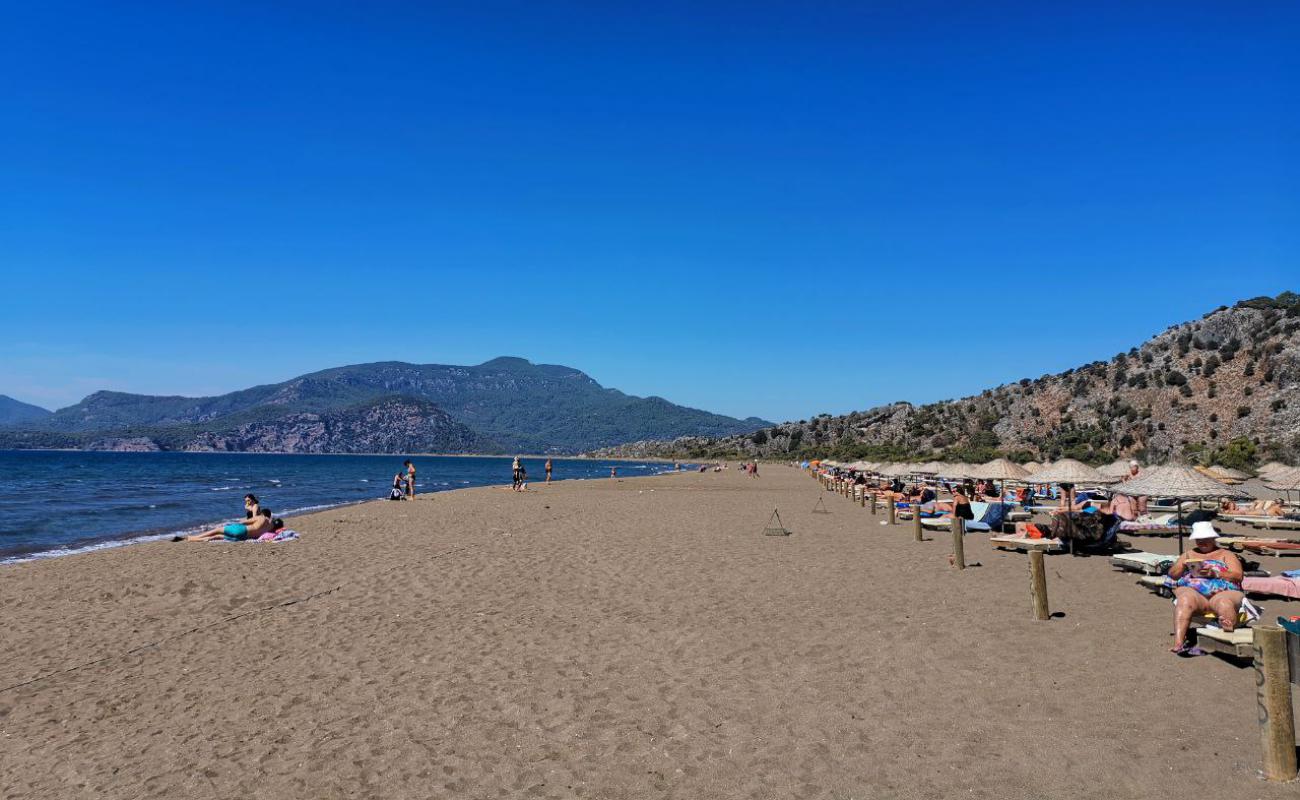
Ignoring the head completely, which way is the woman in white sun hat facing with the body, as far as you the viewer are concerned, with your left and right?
facing the viewer

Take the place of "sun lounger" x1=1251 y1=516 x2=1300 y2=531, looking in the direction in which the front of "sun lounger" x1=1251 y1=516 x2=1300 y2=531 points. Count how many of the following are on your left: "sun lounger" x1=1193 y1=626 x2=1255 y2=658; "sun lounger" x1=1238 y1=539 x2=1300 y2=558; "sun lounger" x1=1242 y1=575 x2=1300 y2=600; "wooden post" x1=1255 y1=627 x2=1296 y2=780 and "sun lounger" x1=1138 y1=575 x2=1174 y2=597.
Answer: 5

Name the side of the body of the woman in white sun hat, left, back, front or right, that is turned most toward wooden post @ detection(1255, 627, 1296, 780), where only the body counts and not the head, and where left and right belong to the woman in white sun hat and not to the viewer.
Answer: front

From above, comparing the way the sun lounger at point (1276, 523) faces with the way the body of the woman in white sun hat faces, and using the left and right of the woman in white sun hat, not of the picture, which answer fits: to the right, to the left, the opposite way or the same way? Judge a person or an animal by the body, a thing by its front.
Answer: to the right

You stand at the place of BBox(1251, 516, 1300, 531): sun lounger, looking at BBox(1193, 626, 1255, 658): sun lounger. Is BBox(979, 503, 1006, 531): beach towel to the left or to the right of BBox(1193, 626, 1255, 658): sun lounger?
right

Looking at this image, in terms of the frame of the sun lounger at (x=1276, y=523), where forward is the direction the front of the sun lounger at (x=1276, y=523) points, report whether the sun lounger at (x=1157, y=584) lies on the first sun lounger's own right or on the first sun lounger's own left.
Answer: on the first sun lounger's own left

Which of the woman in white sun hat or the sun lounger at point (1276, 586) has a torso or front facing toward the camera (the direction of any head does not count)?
the woman in white sun hat

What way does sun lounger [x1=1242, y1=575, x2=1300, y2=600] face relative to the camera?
to the viewer's left

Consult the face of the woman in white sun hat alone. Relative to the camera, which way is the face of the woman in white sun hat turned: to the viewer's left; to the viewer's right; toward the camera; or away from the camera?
toward the camera

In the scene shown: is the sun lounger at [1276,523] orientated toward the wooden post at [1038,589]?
no

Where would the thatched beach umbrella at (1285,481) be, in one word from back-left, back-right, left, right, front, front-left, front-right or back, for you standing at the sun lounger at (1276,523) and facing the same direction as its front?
right

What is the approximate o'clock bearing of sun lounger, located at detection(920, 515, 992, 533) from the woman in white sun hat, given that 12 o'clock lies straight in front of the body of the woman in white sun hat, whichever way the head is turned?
The sun lounger is roughly at 5 o'clock from the woman in white sun hat.

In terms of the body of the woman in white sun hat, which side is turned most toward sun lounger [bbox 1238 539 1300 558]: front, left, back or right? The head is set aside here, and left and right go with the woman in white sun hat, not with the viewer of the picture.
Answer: back

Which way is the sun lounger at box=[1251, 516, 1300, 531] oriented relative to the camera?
to the viewer's left

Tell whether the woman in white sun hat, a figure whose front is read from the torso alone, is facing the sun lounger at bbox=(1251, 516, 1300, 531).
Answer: no

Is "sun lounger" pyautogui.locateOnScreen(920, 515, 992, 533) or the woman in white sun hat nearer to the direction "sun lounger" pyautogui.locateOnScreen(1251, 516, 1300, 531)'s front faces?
the sun lounger

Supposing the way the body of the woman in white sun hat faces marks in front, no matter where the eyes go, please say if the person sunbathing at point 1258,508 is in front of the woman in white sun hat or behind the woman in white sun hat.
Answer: behind
